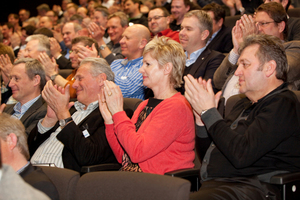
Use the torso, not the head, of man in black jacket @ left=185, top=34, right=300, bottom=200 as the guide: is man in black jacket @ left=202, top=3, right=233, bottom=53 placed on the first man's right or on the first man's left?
on the first man's right

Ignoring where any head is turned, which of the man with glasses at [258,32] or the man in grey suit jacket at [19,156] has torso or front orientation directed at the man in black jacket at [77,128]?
the man with glasses

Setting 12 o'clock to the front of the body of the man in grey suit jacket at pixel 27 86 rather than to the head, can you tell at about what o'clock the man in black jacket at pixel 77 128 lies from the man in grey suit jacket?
The man in black jacket is roughly at 10 o'clock from the man in grey suit jacket.

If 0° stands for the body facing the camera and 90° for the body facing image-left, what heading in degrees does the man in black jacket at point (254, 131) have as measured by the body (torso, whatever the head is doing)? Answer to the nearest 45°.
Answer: approximately 90°

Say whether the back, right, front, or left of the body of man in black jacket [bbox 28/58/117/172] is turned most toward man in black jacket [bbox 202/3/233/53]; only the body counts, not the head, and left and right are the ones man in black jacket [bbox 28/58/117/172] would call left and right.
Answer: back

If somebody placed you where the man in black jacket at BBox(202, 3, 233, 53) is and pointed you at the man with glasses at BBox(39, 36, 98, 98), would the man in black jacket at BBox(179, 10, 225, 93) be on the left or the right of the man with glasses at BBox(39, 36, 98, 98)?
left

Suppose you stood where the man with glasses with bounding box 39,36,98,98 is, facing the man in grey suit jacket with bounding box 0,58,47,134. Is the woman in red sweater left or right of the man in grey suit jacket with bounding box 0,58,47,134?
left

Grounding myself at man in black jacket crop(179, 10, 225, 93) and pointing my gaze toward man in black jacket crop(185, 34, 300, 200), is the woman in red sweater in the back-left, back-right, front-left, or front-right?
front-right

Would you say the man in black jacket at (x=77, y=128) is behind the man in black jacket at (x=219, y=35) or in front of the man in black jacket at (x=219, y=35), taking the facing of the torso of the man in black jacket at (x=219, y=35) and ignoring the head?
in front

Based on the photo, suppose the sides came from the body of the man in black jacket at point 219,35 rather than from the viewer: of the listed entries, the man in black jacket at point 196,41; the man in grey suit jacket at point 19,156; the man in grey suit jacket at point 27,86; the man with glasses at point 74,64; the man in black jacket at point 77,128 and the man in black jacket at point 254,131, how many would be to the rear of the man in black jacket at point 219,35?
0

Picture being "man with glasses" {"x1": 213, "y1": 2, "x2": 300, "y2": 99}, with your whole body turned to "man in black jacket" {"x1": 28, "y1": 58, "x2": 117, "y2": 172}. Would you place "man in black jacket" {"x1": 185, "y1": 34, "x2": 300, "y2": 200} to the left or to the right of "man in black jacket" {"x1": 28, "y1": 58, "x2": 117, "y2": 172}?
left

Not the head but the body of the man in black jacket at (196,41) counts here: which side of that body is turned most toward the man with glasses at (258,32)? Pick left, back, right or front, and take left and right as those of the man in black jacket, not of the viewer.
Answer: left

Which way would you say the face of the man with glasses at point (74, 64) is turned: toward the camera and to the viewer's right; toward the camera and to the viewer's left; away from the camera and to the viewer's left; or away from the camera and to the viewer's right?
toward the camera and to the viewer's left

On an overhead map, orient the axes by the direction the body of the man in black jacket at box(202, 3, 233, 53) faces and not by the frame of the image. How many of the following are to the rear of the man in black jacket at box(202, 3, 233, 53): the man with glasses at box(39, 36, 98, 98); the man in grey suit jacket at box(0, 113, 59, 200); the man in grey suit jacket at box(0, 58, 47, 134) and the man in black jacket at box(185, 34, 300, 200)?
0

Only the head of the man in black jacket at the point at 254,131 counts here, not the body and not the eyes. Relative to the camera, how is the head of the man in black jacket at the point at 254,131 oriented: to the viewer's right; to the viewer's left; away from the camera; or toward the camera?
to the viewer's left

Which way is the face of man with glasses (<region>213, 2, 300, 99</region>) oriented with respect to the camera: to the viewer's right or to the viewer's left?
to the viewer's left

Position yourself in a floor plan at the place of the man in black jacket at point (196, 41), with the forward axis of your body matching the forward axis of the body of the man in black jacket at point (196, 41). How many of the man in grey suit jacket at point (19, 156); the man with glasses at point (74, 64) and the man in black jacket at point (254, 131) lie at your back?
0

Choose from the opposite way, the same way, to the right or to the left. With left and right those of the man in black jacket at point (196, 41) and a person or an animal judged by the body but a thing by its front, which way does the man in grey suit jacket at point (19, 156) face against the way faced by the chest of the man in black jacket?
the same way

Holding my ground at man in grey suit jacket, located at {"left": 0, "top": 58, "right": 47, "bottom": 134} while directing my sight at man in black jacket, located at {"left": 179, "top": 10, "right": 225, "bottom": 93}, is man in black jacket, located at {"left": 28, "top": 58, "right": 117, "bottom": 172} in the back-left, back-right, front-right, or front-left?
front-right

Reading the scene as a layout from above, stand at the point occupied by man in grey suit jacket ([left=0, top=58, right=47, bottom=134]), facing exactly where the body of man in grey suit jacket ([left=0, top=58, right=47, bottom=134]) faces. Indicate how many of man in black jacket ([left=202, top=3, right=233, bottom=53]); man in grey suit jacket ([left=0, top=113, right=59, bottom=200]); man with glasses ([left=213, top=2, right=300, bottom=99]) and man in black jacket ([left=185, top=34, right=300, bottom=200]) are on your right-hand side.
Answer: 0

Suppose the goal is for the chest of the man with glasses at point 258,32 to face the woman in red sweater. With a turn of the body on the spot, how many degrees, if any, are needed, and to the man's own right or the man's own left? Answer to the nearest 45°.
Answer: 0° — they already face them

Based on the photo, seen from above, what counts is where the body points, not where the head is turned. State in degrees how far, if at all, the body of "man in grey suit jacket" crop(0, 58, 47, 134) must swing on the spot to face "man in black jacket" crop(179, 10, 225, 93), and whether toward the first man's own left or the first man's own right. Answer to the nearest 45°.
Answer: approximately 135° to the first man's own left
